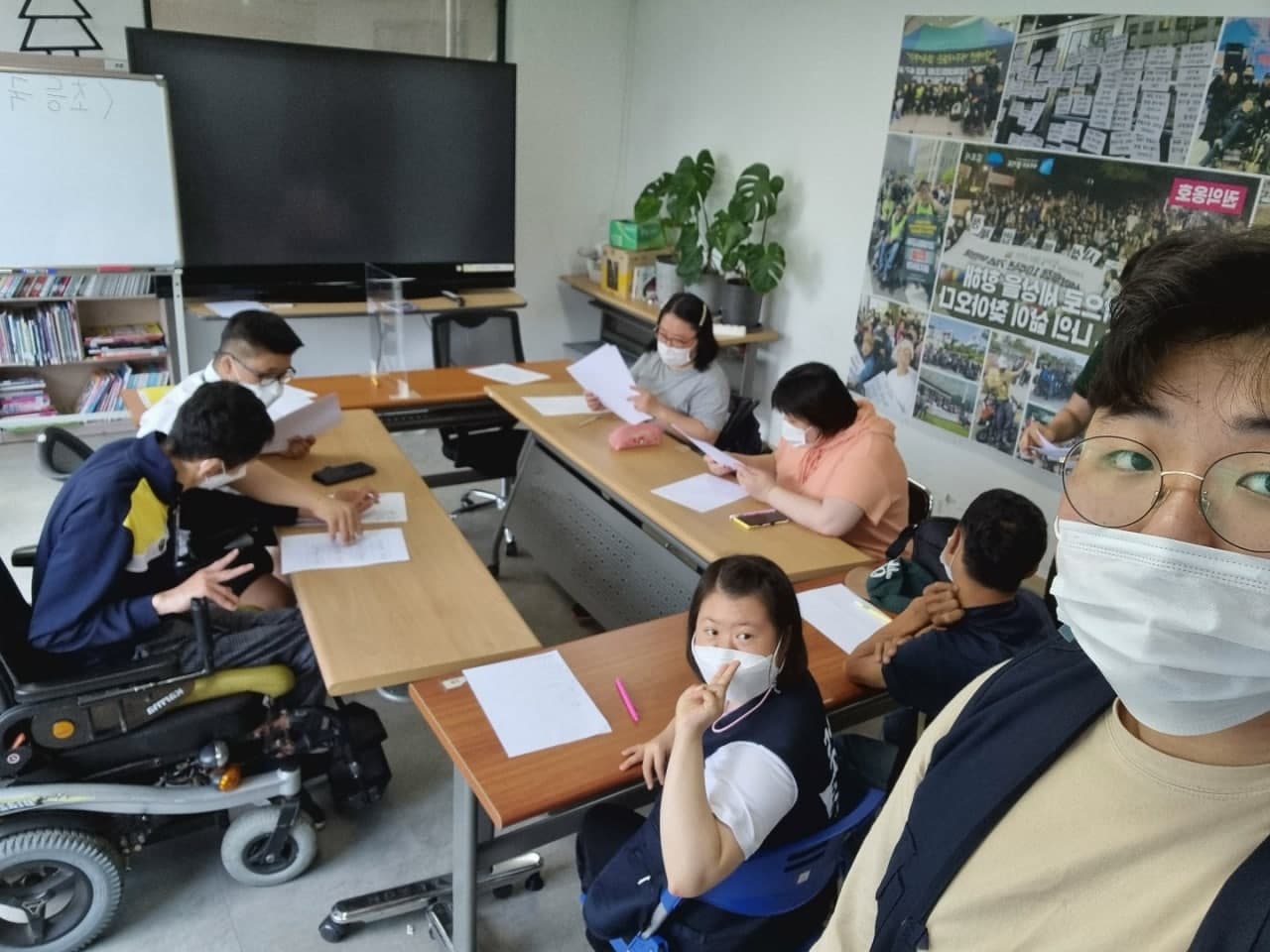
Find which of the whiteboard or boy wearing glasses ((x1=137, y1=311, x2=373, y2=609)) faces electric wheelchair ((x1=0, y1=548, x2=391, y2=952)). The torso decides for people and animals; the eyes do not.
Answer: the whiteboard

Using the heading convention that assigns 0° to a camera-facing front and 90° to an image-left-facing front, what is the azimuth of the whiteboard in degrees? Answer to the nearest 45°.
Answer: approximately 0°

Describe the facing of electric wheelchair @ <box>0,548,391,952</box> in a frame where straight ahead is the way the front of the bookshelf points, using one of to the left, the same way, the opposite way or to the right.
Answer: to the left

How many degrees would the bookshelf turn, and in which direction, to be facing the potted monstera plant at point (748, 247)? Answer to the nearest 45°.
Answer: approximately 45° to its left

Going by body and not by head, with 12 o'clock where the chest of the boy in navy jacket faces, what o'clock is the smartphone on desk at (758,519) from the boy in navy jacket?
The smartphone on desk is roughly at 12 o'clock from the boy in navy jacket.

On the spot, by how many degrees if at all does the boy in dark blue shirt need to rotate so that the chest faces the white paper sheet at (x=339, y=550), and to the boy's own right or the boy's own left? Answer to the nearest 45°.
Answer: approximately 45° to the boy's own left

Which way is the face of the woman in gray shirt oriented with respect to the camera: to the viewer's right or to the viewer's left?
to the viewer's left

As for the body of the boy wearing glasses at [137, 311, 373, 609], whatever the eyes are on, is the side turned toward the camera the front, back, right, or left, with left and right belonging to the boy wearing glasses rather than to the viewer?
right

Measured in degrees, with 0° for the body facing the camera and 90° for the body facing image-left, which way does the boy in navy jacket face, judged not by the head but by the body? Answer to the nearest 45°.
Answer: approximately 270°

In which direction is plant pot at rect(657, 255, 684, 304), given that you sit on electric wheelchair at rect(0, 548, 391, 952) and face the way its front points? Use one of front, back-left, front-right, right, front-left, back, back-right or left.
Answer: front-left

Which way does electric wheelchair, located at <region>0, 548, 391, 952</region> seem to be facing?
to the viewer's right

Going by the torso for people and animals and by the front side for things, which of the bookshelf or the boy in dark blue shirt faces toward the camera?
the bookshelf

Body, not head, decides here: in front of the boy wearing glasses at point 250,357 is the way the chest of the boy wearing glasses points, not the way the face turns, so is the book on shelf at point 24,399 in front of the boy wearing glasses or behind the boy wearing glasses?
behind

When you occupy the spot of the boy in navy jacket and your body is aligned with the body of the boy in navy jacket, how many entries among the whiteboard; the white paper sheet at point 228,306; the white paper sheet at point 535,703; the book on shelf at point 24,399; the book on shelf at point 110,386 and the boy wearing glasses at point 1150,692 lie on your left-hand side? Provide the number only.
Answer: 4

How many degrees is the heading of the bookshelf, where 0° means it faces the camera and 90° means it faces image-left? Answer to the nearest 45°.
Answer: approximately 0°
